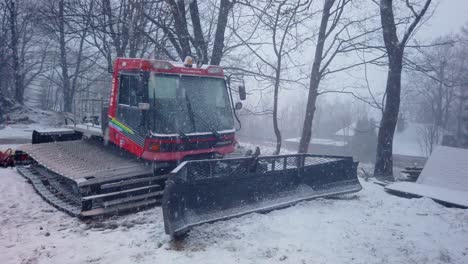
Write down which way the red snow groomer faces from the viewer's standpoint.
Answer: facing the viewer and to the right of the viewer

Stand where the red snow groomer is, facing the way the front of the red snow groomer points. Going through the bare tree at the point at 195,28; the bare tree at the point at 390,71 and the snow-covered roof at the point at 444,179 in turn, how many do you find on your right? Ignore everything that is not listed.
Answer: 0

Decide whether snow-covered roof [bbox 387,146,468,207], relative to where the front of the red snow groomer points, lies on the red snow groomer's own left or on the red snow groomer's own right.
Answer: on the red snow groomer's own left

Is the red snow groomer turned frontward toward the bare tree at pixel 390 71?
no

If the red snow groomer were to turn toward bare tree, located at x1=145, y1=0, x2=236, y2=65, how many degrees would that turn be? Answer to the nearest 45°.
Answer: approximately 135° to its left

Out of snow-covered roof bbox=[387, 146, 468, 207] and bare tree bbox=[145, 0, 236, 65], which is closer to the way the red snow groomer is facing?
the snow-covered roof
